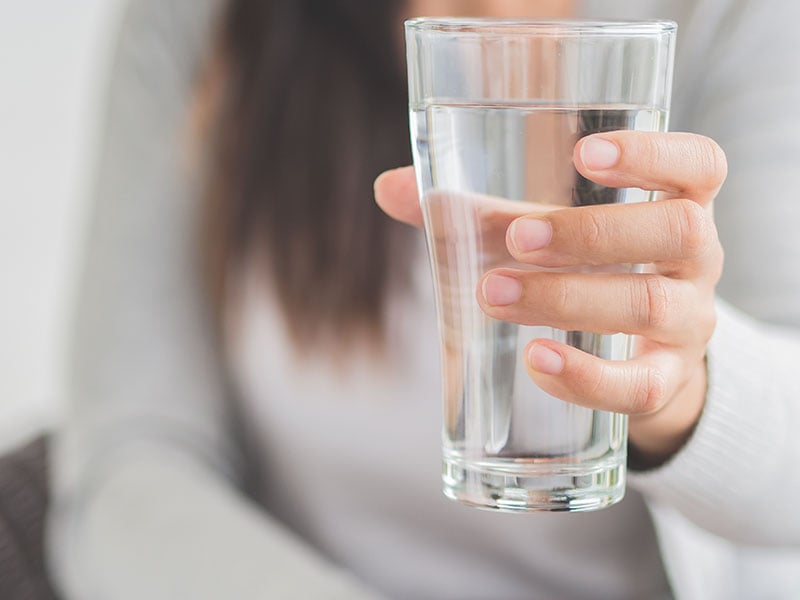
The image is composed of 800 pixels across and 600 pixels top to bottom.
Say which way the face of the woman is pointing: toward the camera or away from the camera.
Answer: toward the camera

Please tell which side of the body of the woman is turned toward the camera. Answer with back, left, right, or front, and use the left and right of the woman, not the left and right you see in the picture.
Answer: front
